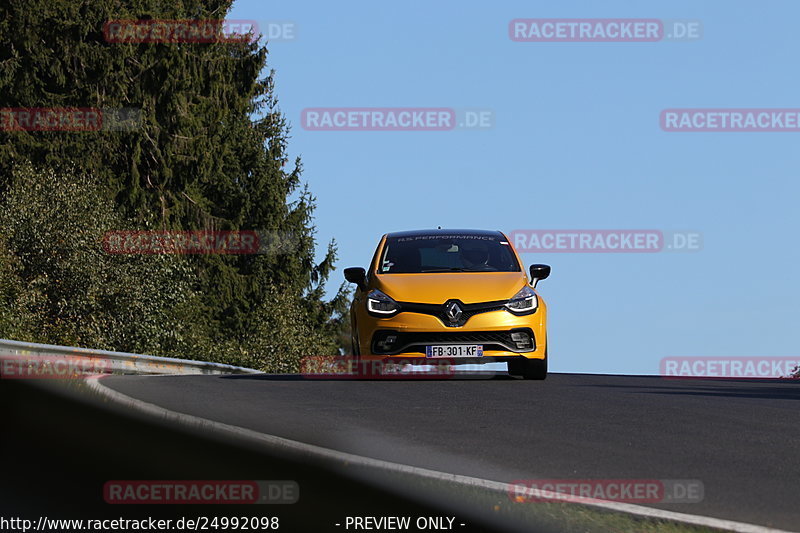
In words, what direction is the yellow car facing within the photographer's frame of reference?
facing the viewer

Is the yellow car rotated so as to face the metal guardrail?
no

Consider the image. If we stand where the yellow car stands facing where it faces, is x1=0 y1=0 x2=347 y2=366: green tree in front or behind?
behind

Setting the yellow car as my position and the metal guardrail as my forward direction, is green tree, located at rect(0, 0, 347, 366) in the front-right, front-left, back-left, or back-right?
front-right

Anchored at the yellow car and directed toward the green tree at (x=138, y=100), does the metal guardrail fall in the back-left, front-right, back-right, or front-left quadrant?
front-left
